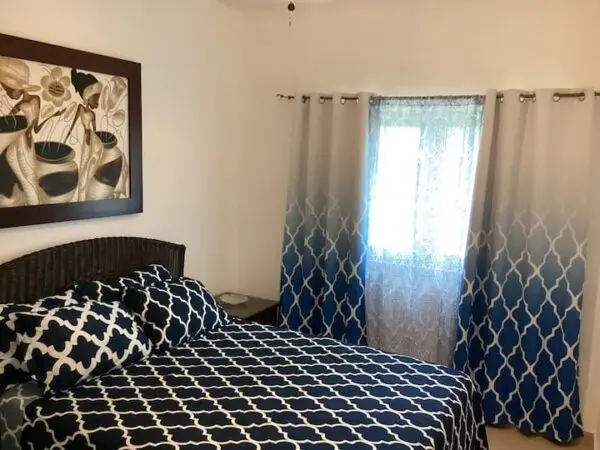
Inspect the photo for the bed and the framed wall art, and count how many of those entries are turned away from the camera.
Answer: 0

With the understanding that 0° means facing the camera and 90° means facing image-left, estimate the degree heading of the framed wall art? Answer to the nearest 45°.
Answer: approximately 315°

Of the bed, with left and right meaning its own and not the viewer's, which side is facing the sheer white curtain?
left

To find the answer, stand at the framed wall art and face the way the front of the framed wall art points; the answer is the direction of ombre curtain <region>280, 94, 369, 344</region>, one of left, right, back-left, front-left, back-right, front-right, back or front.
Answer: front-left

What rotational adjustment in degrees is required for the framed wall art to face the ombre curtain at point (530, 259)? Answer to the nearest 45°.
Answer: approximately 45° to its left

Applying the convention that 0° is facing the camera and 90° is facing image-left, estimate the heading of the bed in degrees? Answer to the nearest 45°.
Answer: approximately 315°
